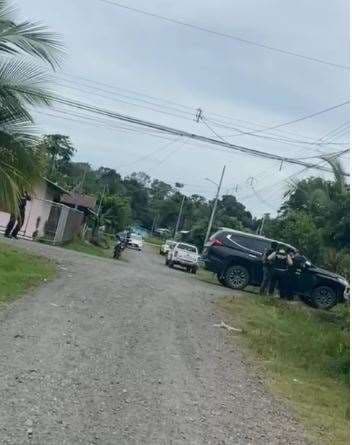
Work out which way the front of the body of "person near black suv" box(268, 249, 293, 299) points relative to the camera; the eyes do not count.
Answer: away from the camera

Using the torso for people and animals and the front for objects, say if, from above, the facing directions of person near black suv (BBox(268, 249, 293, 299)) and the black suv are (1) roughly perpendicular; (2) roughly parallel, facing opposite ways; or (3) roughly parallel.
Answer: roughly perpendicular

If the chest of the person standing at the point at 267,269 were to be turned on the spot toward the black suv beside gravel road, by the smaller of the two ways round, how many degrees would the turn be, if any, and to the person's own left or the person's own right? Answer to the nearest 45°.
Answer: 0° — they already face it
